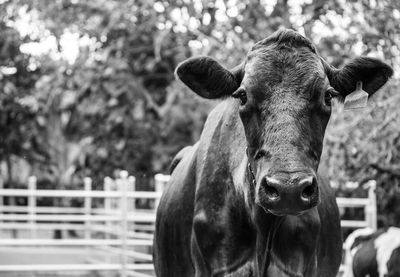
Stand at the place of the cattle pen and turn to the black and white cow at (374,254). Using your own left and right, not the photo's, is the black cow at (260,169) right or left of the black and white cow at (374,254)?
right

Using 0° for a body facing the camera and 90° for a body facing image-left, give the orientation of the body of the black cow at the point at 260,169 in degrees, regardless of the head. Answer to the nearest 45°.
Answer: approximately 0°

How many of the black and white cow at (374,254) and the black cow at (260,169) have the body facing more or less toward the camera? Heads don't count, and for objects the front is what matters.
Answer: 1

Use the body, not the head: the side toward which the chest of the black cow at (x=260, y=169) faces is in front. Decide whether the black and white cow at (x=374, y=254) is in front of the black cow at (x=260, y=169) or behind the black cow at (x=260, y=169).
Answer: behind

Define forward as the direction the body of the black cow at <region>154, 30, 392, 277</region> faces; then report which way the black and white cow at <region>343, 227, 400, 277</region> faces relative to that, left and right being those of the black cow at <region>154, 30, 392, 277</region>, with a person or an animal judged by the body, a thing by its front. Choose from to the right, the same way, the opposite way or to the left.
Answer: to the left

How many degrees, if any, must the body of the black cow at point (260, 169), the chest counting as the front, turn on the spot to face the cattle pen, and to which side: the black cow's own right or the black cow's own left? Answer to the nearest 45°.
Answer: approximately 180°

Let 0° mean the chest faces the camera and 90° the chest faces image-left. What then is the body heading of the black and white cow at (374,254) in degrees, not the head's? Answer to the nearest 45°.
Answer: approximately 270°

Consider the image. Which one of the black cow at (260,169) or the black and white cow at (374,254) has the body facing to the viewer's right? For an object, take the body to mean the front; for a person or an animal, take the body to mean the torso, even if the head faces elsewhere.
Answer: the black and white cow at (374,254)
